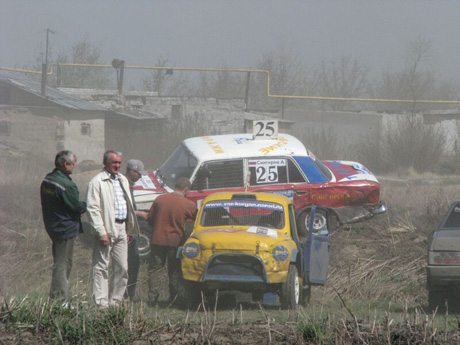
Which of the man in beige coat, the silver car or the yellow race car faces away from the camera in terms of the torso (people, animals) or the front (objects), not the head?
the silver car

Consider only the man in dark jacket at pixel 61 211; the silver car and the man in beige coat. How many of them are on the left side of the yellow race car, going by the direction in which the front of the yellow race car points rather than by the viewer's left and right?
1

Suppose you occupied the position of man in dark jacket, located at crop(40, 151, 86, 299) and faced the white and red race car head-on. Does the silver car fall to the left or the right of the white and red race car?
right

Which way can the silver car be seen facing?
away from the camera

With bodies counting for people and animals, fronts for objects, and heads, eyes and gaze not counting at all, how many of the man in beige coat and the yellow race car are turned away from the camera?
0

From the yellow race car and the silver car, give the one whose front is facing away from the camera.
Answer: the silver car

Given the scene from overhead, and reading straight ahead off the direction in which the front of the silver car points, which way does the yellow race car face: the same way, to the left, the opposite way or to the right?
the opposite way

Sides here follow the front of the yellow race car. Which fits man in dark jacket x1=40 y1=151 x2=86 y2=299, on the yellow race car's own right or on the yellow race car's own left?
on the yellow race car's own right

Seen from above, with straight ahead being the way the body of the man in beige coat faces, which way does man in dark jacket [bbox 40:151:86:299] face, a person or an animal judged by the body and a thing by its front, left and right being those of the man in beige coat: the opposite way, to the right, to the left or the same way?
to the left

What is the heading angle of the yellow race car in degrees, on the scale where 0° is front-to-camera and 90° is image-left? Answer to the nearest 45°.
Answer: approximately 0°

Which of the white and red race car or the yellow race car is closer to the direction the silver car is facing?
the white and red race car

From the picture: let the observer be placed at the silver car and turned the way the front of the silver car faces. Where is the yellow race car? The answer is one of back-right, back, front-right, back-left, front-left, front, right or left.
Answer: left

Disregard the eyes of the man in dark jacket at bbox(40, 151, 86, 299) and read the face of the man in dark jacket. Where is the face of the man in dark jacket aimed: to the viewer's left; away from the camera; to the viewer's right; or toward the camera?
to the viewer's right

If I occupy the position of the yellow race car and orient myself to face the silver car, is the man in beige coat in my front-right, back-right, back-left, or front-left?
back-right

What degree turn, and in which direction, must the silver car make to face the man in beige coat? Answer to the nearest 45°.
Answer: approximately 135° to its left

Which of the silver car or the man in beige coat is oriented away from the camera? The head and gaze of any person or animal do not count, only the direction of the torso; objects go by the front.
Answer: the silver car
